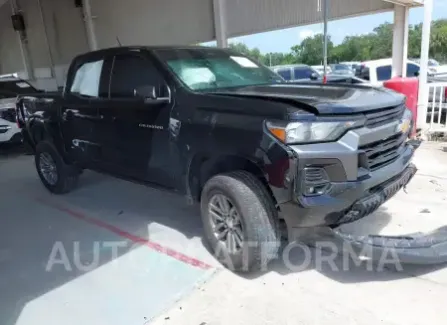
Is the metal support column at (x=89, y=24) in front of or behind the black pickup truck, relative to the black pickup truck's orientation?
behind

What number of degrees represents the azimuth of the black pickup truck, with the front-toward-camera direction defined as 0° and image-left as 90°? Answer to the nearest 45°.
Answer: approximately 315°

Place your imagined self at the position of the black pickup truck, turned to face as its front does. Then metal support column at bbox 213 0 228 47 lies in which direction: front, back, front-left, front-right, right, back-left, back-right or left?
back-left

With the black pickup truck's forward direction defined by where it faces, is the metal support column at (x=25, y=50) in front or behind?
behind

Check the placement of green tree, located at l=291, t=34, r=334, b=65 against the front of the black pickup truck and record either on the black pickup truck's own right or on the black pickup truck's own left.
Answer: on the black pickup truck's own left

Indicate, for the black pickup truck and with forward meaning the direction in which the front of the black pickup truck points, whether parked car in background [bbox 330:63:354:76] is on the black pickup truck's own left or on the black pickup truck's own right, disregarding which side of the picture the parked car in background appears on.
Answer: on the black pickup truck's own left

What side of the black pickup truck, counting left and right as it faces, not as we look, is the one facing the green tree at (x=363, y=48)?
left

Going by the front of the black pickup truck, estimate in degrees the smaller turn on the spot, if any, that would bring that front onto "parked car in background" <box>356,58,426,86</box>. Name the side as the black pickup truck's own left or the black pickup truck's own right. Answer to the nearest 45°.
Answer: approximately 90° to the black pickup truck's own left

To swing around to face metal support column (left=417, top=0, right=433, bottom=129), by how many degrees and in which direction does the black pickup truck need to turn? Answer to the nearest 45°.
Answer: approximately 90° to its left
